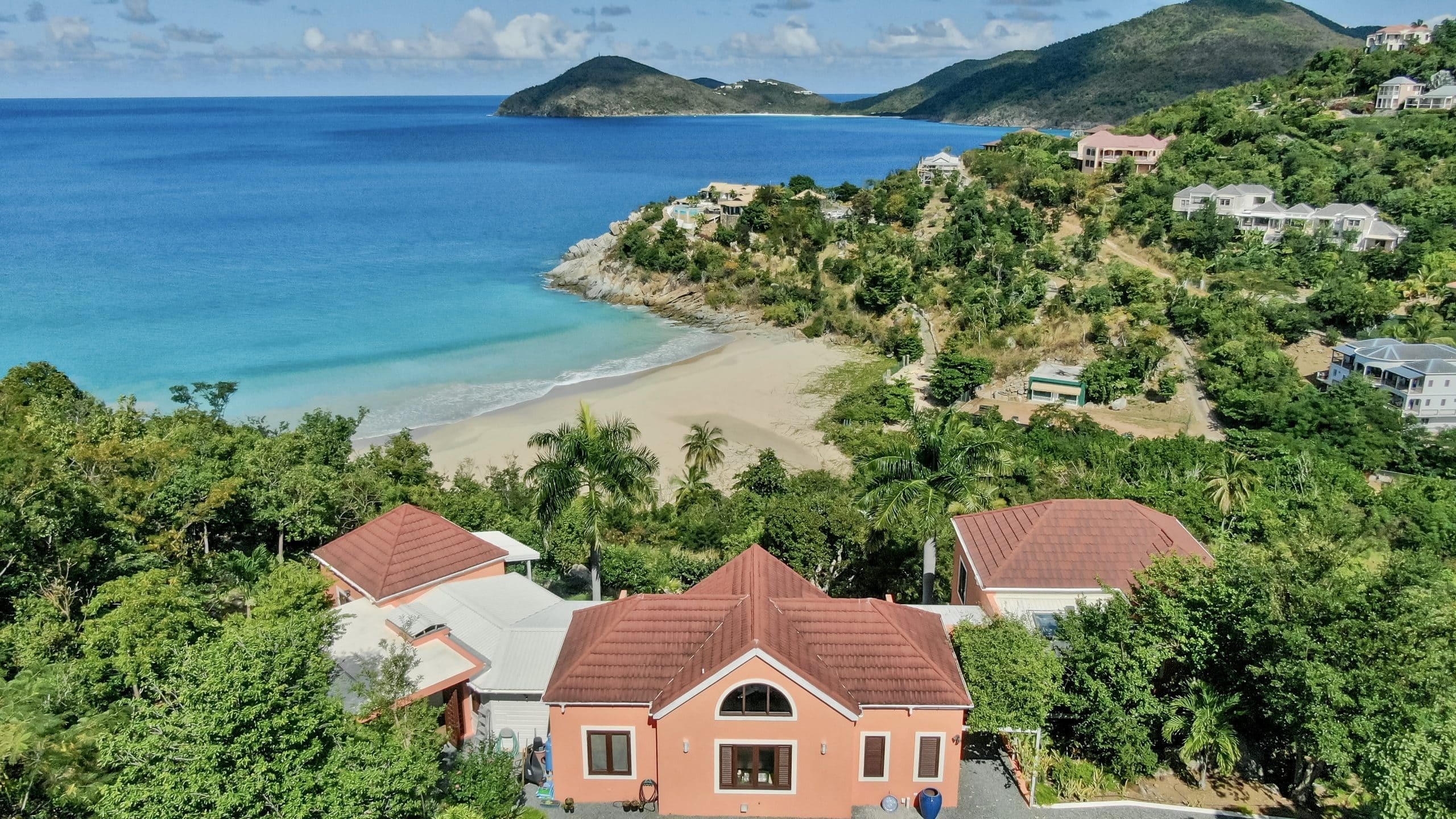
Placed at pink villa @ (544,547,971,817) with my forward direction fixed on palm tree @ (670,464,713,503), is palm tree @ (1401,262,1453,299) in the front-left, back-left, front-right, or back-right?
front-right

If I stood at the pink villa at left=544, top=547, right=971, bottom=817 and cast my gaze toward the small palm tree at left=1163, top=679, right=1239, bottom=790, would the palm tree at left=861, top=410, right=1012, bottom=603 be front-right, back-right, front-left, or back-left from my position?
front-left

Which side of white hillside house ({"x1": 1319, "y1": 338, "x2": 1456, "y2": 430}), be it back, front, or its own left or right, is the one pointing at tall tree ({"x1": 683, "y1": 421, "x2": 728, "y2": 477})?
front

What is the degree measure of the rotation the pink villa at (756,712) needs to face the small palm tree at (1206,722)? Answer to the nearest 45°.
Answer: approximately 90° to its left

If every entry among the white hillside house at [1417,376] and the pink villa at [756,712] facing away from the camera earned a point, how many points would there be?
0

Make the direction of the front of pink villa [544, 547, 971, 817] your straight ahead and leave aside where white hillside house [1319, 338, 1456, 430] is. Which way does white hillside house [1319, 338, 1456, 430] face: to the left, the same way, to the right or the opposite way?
to the right

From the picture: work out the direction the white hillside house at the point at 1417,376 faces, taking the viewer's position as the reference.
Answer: facing the viewer and to the left of the viewer

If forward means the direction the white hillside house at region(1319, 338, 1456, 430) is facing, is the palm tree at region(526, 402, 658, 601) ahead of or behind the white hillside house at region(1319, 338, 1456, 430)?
ahead

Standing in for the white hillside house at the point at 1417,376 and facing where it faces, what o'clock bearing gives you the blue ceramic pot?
The blue ceramic pot is roughly at 11 o'clock from the white hillside house.

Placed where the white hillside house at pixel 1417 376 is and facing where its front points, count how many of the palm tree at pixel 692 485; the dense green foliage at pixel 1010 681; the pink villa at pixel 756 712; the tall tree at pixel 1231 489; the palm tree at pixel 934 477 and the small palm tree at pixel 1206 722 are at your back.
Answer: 0

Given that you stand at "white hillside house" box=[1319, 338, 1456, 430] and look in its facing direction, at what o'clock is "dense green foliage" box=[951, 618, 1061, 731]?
The dense green foliage is roughly at 11 o'clock from the white hillside house.

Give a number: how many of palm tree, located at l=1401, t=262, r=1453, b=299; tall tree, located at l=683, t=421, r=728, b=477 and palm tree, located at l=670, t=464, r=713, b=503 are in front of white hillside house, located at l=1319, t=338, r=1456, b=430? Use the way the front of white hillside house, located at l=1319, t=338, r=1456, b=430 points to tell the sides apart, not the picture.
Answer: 2

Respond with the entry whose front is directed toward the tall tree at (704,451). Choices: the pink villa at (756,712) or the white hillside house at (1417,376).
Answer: the white hillside house

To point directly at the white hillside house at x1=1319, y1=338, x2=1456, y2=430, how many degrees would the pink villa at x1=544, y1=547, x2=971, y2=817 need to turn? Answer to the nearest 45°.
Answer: approximately 135° to its left

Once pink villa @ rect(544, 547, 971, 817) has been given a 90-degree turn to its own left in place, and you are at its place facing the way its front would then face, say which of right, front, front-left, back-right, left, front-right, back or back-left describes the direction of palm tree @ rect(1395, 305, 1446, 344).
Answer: front-left

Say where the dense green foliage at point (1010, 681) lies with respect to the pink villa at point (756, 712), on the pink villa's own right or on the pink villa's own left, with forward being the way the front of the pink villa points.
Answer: on the pink villa's own left

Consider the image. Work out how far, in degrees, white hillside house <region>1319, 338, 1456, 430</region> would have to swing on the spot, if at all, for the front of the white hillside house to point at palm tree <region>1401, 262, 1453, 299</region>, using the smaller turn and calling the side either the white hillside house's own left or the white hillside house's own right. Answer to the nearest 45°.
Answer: approximately 135° to the white hillside house's own right

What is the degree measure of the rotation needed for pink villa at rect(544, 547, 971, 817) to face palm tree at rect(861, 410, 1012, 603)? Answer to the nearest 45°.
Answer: approximately 135° to its left

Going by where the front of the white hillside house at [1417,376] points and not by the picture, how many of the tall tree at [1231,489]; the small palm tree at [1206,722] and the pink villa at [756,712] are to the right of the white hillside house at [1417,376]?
0

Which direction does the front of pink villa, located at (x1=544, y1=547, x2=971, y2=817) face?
toward the camera
